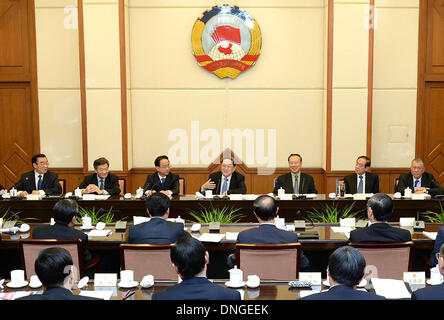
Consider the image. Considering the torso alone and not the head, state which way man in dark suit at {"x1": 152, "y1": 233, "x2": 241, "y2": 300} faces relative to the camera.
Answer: away from the camera

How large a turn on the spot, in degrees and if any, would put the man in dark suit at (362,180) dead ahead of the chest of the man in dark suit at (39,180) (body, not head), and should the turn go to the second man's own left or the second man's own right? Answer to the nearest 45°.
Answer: approximately 90° to the second man's own left

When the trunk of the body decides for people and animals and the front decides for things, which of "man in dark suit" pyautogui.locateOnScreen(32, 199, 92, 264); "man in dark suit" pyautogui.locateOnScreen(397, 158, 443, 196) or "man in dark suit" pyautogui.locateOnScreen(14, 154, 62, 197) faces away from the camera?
"man in dark suit" pyautogui.locateOnScreen(32, 199, 92, 264)

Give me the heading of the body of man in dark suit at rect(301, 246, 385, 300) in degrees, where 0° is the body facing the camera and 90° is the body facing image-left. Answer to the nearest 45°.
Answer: approximately 180°

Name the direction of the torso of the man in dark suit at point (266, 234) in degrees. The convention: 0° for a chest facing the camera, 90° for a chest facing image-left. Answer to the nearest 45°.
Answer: approximately 180°

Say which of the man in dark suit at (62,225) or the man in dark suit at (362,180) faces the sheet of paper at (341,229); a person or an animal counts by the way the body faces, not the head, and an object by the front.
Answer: the man in dark suit at (362,180)

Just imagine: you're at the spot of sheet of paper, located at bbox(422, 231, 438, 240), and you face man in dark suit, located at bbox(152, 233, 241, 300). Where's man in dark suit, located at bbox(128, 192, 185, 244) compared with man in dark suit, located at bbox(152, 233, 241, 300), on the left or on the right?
right

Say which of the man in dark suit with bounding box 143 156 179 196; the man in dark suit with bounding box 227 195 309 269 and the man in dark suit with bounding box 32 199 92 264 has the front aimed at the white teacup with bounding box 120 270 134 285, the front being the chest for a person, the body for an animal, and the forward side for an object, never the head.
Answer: the man in dark suit with bounding box 143 156 179 196

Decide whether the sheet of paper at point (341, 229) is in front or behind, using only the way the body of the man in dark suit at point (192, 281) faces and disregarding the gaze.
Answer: in front

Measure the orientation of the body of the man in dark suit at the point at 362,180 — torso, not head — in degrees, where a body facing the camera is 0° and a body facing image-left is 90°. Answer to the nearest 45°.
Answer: approximately 0°

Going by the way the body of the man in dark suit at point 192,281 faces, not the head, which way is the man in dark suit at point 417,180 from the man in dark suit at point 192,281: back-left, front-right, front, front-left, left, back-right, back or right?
front-right

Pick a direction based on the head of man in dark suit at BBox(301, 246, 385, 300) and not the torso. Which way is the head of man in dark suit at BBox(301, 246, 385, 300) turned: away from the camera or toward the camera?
away from the camera

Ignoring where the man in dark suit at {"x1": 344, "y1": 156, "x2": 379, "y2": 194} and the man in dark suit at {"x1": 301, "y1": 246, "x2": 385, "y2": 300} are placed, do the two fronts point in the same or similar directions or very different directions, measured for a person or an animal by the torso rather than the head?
very different directions

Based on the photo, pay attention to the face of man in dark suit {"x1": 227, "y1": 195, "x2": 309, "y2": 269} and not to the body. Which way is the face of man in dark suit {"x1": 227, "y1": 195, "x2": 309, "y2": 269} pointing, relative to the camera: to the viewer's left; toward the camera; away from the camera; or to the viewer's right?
away from the camera

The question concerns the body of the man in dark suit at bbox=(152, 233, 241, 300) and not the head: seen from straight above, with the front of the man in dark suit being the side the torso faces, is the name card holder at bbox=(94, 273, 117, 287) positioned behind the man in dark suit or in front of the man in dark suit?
in front

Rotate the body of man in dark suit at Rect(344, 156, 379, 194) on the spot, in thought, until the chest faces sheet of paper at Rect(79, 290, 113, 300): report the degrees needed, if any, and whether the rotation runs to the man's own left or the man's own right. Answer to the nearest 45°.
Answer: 0° — they already face it
